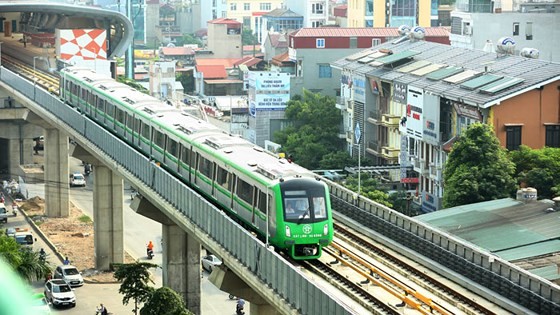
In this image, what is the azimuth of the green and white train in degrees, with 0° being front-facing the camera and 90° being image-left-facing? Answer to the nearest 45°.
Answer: approximately 315°
